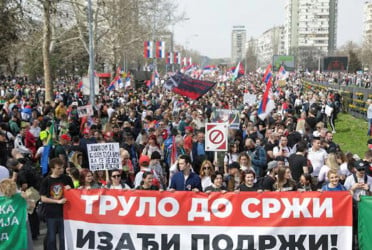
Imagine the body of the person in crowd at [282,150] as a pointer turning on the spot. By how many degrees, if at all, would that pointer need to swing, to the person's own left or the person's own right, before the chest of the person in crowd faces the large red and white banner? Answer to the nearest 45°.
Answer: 0° — they already face it

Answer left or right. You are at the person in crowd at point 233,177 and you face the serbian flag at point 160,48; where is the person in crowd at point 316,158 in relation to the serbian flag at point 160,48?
right

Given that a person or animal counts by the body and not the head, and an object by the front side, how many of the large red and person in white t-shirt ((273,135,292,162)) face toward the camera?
2

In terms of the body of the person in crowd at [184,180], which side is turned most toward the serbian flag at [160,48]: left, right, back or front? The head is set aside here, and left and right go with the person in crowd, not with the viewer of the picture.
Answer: back

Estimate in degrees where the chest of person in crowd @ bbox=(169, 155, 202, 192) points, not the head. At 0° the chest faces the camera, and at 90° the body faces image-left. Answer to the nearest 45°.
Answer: approximately 0°

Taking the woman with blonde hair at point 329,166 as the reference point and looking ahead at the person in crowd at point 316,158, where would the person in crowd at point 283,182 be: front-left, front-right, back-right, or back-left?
back-left

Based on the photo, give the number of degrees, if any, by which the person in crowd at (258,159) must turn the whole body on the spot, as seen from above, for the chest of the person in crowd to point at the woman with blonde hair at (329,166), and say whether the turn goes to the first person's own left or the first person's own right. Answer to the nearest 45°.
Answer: approximately 90° to the first person's own left

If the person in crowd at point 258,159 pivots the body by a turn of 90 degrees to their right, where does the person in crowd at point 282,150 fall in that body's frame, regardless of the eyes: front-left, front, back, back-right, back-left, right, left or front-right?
right

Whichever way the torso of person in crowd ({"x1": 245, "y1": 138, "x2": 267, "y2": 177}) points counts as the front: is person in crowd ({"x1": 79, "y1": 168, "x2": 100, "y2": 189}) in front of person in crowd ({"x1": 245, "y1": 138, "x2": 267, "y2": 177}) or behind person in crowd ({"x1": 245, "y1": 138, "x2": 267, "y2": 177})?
in front
